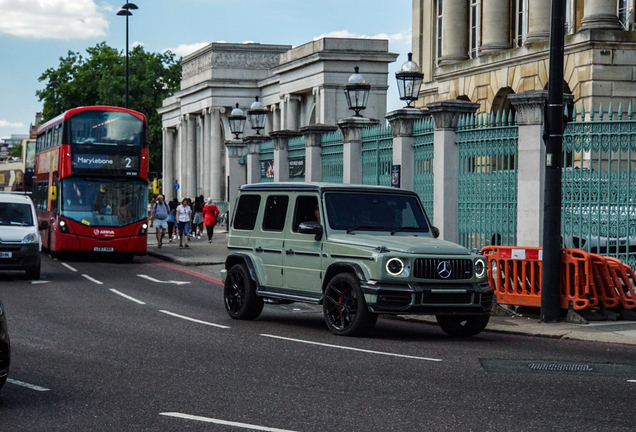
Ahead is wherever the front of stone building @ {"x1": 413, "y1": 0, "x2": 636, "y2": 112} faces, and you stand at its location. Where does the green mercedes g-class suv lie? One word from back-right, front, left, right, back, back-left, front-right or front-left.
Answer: front-left

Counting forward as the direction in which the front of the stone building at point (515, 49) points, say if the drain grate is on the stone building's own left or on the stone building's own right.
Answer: on the stone building's own left

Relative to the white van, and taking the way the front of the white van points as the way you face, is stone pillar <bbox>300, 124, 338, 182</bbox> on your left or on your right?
on your left

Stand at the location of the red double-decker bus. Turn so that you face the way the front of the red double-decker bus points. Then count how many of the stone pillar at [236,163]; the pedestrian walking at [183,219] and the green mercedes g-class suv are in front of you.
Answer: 1

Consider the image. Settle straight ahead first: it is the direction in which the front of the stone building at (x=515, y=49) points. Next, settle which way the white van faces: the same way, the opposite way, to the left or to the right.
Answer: to the left

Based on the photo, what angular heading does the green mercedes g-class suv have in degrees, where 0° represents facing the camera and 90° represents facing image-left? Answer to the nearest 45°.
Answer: approximately 315°

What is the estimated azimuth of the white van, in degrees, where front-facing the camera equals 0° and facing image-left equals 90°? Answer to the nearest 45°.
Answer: approximately 0°

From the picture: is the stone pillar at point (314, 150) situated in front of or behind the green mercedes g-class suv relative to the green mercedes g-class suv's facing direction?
behind
